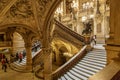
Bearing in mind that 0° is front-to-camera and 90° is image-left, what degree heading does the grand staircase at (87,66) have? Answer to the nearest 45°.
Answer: approximately 45°

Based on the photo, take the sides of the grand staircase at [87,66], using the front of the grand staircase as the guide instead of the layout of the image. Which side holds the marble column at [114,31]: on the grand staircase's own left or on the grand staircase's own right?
on the grand staircase's own left

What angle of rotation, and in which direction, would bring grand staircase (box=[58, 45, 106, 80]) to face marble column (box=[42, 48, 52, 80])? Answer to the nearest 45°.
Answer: approximately 45° to its right
